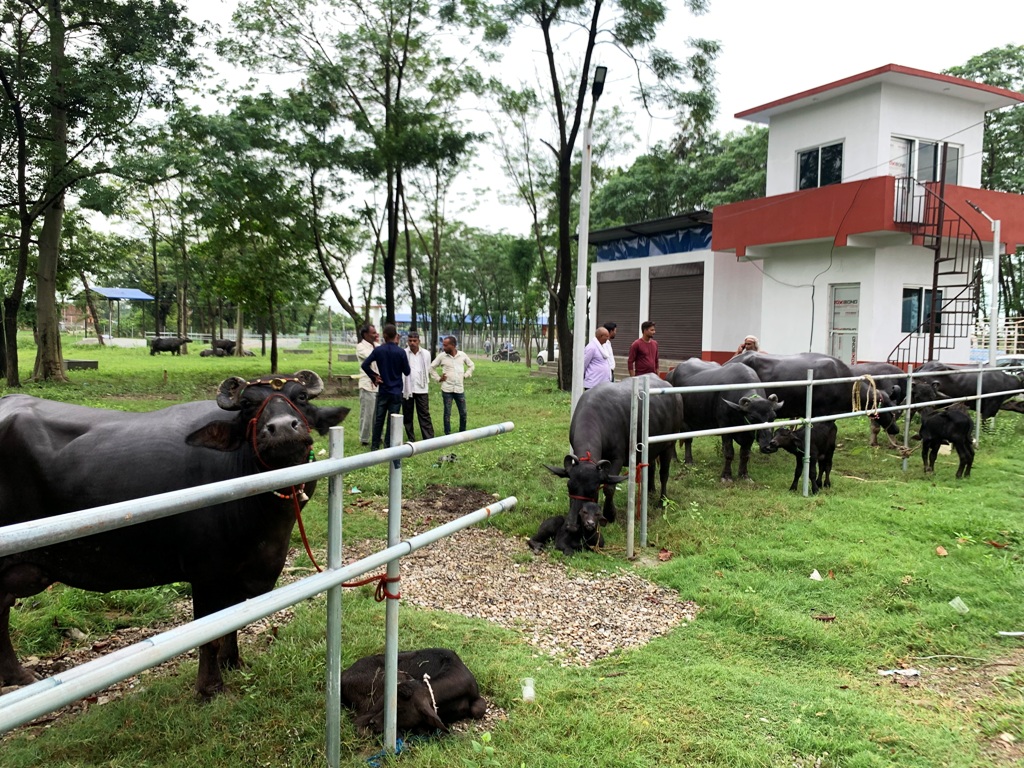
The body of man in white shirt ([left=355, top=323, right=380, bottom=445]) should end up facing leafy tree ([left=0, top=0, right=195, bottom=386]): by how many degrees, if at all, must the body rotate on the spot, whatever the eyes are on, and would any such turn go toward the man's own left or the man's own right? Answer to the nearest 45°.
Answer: approximately 135° to the man's own left

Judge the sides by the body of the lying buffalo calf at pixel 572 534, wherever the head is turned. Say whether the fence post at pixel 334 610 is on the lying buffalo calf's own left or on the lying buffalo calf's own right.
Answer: on the lying buffalo calf's own right

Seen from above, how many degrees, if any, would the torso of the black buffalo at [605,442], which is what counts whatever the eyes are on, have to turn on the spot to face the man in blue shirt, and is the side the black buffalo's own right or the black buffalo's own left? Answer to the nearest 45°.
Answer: approximately 90° to the black buffalo's own right

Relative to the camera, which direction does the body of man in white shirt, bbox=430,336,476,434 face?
toward the camera

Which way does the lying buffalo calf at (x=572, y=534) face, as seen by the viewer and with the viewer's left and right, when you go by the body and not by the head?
facing the viewer and to the right of the viewer

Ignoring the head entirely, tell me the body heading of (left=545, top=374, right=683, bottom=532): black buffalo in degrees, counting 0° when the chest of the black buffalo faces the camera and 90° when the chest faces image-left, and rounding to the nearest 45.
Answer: approximately 45°

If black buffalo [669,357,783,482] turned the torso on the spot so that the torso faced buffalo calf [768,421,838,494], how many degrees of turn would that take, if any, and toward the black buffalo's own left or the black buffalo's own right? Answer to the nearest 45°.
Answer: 0° — it already faces it

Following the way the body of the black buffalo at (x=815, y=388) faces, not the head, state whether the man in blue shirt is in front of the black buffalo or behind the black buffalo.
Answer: behind

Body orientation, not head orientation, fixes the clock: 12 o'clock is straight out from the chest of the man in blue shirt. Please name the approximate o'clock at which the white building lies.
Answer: The white building is roughly at 2 o'clock from the man in blue shirt.

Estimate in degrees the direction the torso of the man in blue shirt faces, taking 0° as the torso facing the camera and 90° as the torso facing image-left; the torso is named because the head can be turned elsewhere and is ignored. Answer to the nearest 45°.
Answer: approximately 180°

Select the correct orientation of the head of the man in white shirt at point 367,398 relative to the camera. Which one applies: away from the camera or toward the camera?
toward the camera

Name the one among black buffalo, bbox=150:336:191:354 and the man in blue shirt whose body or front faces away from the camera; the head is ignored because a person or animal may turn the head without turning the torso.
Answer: the man in blue shirt

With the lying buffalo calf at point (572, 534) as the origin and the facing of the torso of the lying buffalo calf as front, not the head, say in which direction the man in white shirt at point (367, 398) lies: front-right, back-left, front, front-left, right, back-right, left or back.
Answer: back

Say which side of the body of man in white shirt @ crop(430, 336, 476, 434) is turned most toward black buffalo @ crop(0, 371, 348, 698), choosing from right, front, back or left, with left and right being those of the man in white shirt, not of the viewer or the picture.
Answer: front

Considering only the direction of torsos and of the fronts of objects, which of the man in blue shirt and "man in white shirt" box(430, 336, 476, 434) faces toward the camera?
the man in white shirt
